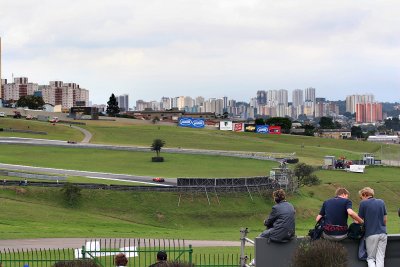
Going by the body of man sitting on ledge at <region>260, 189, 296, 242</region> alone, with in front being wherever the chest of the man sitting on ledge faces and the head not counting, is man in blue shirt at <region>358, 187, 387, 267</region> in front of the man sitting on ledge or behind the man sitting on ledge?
behind

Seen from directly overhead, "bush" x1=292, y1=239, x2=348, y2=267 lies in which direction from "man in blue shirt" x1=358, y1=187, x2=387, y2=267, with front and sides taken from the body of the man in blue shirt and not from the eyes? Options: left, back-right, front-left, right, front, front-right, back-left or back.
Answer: left

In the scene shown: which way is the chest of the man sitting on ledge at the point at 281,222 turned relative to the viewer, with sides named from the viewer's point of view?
facing away from the viewer and to the left of the viewer

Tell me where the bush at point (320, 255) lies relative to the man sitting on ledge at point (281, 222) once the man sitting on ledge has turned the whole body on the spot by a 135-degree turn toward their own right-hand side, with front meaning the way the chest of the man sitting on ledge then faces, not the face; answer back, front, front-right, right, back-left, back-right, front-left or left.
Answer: front-right

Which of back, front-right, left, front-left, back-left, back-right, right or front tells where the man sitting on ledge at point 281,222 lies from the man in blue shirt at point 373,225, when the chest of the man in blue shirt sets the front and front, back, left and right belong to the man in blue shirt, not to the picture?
front-left

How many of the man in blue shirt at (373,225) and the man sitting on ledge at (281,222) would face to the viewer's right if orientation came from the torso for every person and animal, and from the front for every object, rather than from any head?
0

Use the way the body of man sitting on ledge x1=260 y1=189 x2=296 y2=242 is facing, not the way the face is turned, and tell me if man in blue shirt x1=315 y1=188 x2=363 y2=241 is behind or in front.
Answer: behind

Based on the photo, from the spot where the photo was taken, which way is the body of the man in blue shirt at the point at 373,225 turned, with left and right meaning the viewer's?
facing away from the viewer and to the left of the viewer
